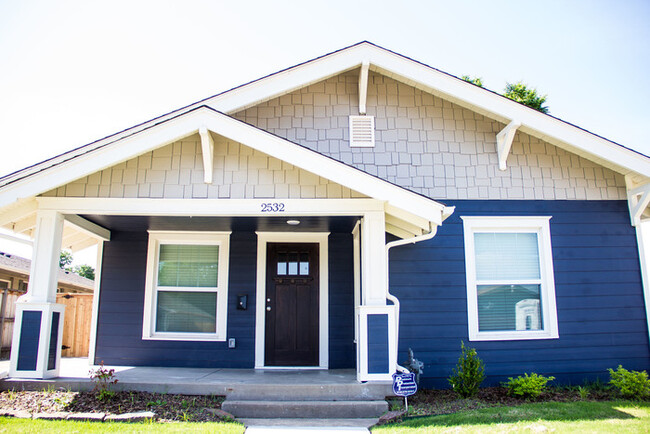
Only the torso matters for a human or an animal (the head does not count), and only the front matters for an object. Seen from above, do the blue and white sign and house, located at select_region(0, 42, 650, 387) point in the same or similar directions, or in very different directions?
same or similar directions

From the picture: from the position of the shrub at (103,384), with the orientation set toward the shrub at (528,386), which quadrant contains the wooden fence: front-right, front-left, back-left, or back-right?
back-left

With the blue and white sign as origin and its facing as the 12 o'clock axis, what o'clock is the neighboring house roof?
The neighboring house roof is roughly at 4 o'clock from the blue and white sign.

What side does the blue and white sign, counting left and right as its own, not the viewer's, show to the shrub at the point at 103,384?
right

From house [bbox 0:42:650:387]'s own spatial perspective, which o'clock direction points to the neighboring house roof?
The neighboring house roof is roughly at 4 o'clock from the house.

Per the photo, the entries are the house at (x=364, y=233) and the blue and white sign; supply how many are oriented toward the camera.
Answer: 2

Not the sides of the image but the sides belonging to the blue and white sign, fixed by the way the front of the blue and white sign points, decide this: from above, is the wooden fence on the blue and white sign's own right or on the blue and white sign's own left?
on the blue and white sign's own right

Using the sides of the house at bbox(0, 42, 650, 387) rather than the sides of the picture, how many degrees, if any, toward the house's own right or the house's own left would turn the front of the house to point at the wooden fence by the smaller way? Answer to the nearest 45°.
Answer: approximately 135° to the house's own right

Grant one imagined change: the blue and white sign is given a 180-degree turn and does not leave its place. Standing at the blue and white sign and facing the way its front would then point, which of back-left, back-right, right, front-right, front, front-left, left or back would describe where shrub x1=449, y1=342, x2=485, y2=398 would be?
front-right

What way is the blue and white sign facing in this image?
toward the camera

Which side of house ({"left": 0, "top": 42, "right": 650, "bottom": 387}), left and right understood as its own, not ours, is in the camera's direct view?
front
